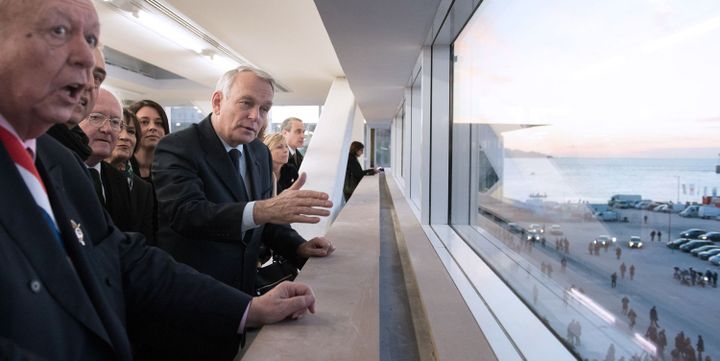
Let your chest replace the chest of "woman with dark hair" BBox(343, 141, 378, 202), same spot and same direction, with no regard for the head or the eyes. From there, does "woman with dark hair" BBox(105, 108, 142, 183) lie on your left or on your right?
on your right

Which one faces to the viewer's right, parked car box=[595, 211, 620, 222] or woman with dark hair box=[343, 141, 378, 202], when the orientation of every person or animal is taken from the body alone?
the woman with dark hair

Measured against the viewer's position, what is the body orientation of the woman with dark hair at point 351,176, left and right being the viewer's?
facing to the right of the viewer

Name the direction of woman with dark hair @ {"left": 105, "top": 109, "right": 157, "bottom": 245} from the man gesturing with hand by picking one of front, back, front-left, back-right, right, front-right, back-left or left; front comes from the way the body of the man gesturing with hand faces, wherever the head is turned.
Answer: back

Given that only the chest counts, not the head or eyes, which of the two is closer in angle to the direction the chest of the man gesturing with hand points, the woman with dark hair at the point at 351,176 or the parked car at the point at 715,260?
the parked car

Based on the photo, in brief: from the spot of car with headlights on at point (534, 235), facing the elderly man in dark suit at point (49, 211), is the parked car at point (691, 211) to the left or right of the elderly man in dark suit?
left

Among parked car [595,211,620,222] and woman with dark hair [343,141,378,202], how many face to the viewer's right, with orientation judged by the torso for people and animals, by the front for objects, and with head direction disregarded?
1

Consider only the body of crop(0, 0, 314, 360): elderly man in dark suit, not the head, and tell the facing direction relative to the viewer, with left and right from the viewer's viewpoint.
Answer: facing the viewer and to the right of the viewer

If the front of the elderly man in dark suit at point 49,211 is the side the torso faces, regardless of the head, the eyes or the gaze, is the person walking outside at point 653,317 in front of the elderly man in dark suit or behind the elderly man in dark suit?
in front
